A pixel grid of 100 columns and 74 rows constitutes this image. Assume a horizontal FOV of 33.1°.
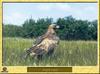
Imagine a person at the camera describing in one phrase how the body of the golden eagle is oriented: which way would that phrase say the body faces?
to the viewer's right
